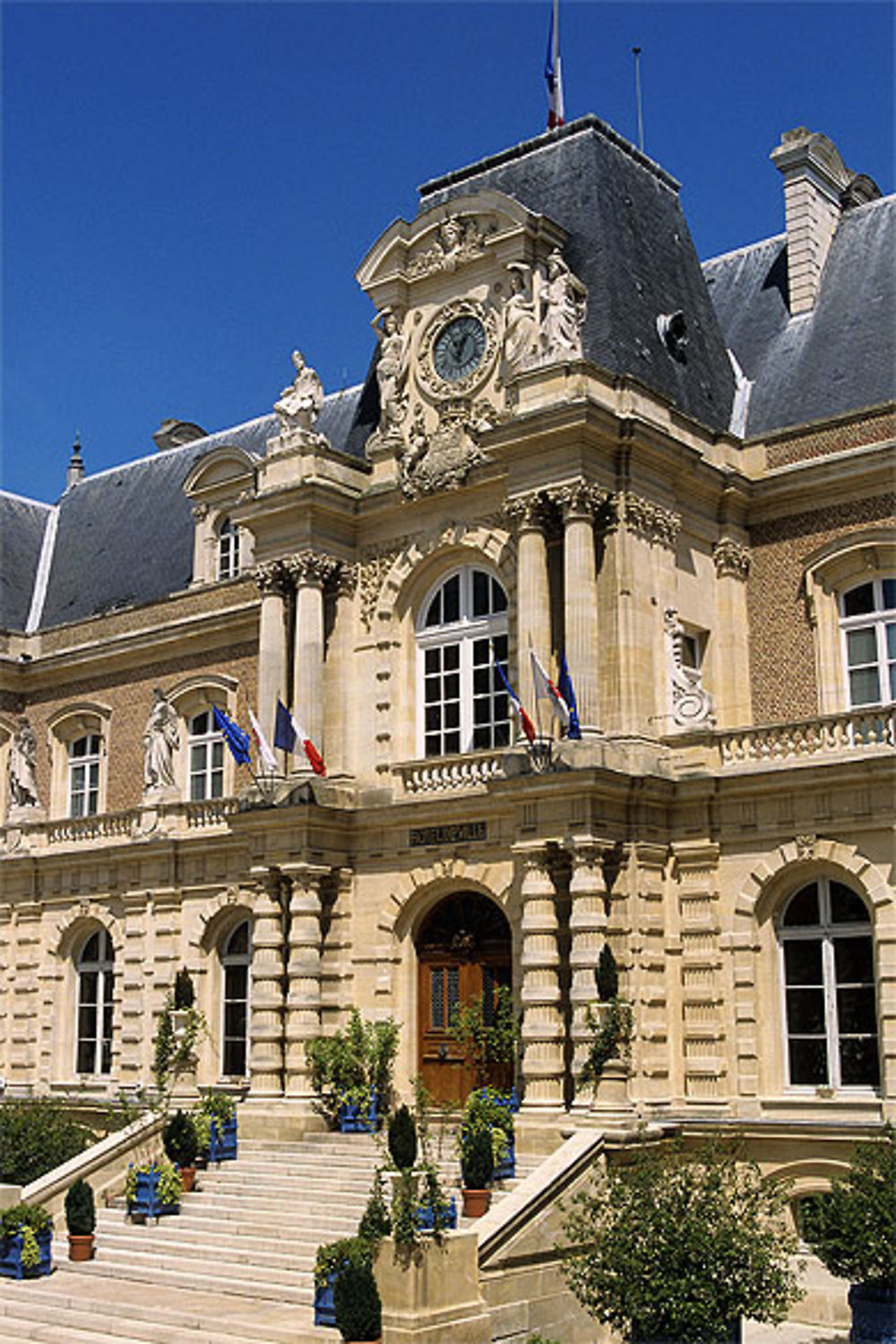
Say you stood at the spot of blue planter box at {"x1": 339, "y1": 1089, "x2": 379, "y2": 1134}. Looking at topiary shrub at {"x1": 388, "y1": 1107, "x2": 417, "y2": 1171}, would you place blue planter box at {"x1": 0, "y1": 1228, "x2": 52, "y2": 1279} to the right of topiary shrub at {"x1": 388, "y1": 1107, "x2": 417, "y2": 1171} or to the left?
right

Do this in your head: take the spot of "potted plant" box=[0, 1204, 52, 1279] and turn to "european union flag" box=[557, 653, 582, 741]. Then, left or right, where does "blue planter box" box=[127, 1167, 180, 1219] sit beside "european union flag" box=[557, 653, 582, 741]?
left

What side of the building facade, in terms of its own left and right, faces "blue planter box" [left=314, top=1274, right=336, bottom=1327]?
front

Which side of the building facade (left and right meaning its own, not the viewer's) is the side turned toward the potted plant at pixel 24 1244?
front

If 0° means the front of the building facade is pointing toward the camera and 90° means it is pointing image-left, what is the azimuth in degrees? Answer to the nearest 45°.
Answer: approximately 45°

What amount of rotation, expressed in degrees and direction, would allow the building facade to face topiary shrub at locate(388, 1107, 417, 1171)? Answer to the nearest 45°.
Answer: approximately 45° to its left
